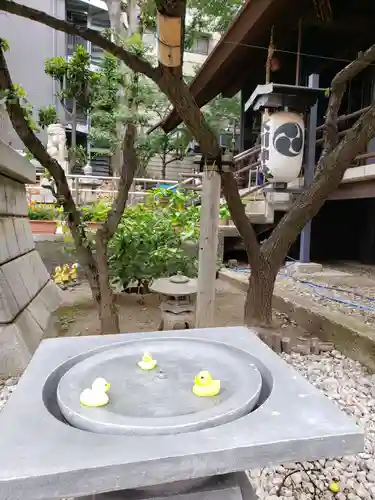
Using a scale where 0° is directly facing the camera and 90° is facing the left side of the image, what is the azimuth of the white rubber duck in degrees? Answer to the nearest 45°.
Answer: approximately 270°

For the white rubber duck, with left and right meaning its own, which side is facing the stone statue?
left

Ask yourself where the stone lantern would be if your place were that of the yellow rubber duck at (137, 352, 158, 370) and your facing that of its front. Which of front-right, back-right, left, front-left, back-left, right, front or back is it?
back

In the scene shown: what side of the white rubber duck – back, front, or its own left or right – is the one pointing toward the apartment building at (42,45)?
left

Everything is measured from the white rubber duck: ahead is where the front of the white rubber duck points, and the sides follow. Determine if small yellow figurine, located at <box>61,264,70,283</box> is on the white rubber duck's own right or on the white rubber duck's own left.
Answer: on the white rubber duck's own left

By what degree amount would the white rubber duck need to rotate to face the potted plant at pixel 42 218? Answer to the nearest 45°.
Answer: approximately 90° to its left

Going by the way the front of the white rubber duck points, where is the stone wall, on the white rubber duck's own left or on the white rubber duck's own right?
on the white rubber duck's own left

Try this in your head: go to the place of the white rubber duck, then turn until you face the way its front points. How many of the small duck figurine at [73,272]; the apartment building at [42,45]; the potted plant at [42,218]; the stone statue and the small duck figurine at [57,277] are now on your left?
5

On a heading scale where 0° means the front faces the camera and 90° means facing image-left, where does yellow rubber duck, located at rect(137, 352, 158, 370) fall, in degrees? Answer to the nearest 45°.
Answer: approximately 0°

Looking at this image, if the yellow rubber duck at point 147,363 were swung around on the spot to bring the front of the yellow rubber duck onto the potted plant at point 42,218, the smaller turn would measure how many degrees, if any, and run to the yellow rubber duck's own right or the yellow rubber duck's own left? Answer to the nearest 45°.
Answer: approximately 180°
